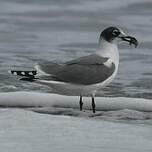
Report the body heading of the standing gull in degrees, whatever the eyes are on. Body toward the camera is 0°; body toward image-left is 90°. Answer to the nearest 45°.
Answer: approximately 270°
